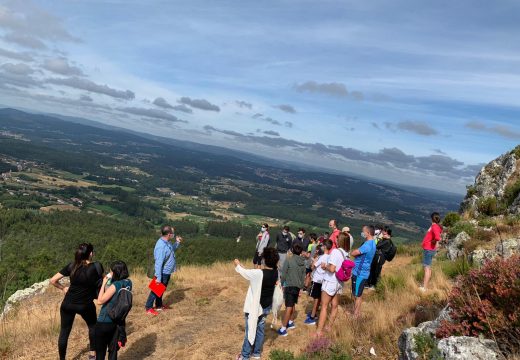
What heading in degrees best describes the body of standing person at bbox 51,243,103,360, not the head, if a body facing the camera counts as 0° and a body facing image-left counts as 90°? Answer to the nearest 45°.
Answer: approximately 180°

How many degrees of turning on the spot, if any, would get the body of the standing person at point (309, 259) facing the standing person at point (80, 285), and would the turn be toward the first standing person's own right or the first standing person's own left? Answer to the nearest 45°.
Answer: approximately 45° to the first standing person's own left

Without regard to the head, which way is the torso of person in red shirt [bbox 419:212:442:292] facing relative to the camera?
to the viewer's left

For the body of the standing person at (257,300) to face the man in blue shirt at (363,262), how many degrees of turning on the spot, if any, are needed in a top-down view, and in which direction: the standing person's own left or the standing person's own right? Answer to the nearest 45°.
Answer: approximately 90° to the standing person's own right

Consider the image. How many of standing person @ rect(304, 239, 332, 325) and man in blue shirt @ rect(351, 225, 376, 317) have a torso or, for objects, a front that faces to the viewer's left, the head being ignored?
2

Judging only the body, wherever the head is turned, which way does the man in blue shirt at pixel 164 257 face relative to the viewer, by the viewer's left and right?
facing to the right of the viewer

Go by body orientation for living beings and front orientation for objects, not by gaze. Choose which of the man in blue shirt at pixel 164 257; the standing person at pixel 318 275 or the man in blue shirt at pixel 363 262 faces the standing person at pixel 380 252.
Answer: the man in blue shirt at pixel 164 257

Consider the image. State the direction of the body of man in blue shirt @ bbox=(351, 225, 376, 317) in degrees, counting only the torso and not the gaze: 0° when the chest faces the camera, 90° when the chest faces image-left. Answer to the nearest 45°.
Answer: approximately 90°

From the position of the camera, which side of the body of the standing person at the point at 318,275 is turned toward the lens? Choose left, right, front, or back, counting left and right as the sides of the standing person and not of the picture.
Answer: left

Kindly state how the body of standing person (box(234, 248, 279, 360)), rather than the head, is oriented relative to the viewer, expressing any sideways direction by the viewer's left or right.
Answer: facing away from the viewer and to the left of the viewer

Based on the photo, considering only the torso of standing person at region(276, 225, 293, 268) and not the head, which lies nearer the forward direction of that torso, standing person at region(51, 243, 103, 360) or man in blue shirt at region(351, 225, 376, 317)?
the standing person

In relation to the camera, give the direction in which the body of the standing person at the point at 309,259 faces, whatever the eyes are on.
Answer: to the viewer's left

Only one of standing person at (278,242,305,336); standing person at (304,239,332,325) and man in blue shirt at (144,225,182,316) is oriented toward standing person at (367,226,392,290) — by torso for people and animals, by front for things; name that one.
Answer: the man in blue shirt
